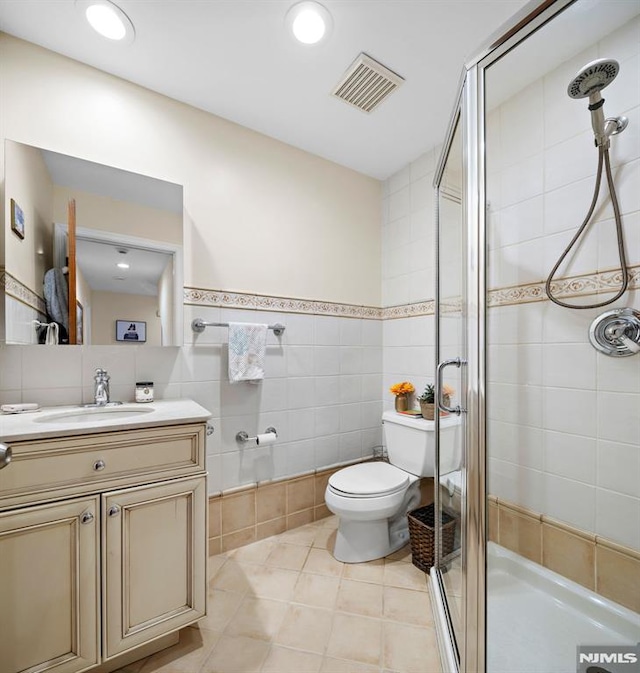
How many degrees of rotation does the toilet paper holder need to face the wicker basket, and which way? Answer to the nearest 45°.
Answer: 0° — it already faces it

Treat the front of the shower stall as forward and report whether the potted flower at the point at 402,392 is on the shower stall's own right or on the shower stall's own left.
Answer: on the shower stall's own right

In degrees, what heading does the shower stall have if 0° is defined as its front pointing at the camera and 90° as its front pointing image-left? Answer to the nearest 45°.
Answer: approximately 45°

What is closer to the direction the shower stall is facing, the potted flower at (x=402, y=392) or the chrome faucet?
the chrome faucet

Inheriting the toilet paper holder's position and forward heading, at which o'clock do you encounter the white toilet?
The white toilet is roughly at 11 o'clock from the toilet paper holder.

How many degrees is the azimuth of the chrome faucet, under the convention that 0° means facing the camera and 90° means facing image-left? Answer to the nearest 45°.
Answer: approximately 0°

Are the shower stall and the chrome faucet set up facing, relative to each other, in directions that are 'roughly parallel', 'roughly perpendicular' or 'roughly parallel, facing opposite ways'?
roughly perpendicular
